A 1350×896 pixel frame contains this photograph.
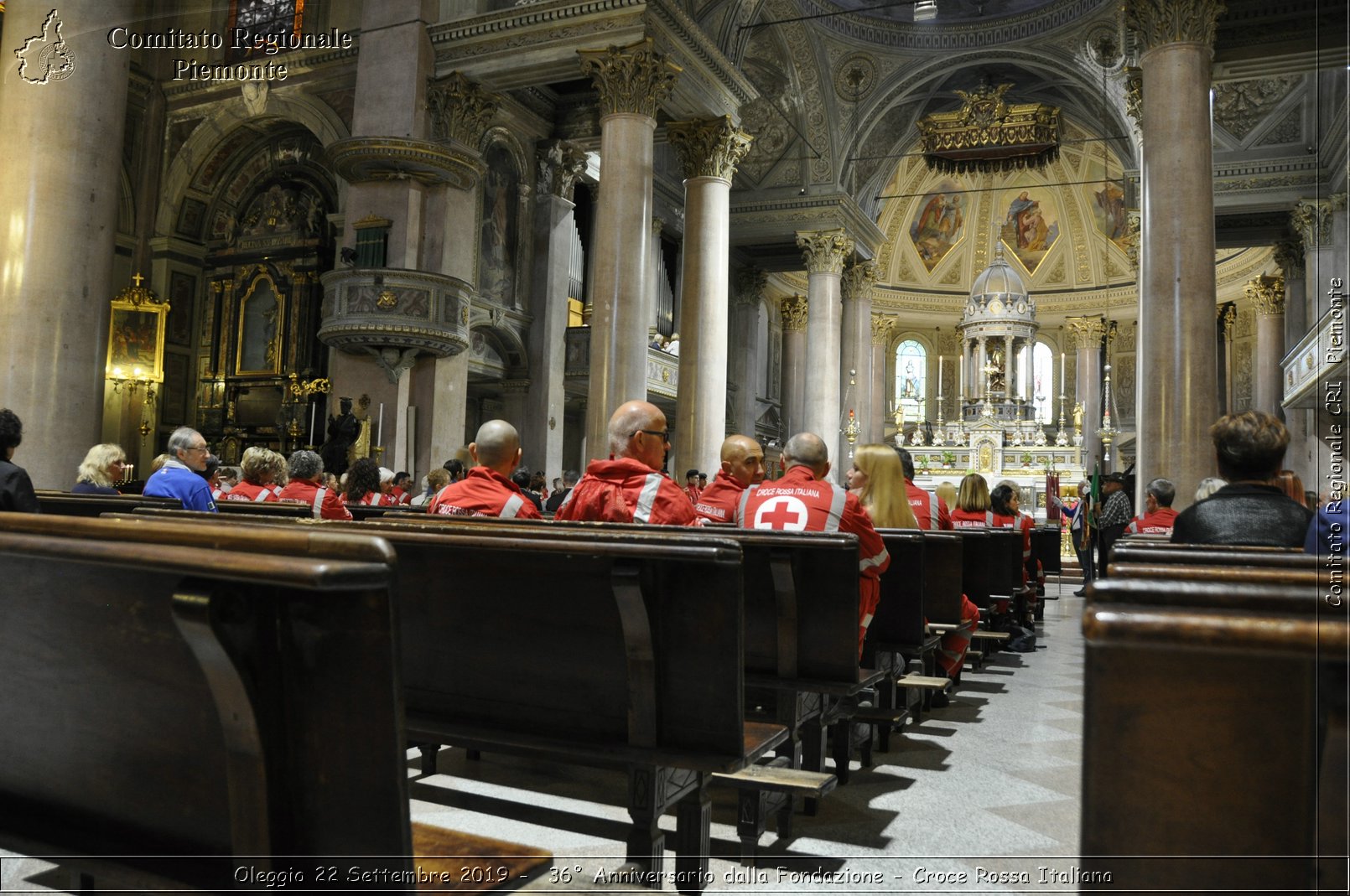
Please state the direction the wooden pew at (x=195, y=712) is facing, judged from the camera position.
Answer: facing away from the viewer and to the right of the viewer

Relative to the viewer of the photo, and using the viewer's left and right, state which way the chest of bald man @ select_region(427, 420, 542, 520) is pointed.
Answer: facing away from the viewer

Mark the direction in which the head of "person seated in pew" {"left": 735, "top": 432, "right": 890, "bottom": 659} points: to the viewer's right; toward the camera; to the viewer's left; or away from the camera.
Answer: away from the camera

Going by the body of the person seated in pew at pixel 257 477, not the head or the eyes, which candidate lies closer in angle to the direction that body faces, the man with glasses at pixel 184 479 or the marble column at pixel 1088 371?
the marble column

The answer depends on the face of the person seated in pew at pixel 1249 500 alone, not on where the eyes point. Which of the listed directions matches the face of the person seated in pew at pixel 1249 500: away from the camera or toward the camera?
away from the camera

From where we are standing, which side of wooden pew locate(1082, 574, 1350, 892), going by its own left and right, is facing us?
back

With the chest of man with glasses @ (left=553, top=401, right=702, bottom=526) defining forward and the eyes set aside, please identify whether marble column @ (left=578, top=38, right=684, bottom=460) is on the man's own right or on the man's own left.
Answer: on the man's own left

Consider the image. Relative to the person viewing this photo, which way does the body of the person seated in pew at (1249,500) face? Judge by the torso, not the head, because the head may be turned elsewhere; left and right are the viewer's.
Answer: facing away from the viewer

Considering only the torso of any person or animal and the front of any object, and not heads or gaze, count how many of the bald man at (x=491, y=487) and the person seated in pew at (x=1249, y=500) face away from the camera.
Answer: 2

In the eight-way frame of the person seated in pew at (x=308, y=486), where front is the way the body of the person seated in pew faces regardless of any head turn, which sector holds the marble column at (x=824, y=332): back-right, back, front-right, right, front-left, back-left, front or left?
front

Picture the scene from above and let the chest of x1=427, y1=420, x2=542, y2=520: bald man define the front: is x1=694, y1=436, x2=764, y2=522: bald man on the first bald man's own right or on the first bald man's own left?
on the first bald man's own right

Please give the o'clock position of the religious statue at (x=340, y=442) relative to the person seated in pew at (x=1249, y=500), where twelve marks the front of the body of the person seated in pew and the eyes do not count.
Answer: The religious statue is roughly at 10 o'clock from the person seated in pew.

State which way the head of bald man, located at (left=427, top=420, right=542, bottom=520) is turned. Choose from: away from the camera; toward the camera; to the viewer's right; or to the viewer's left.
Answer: away from the camera

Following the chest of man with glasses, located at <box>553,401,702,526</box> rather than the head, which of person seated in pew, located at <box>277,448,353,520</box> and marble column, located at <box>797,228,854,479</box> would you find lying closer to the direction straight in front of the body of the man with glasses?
the marble column

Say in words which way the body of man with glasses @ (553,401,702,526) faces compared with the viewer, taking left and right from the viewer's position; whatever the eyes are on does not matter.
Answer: facing away from the viewer and to the right of the viewer

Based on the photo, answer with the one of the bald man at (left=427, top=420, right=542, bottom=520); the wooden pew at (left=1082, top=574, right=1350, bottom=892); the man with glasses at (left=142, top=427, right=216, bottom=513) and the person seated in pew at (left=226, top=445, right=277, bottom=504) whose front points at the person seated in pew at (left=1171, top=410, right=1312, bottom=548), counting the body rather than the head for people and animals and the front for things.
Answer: the wooden pew

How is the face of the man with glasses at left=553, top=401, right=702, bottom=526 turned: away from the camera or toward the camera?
away from the camera

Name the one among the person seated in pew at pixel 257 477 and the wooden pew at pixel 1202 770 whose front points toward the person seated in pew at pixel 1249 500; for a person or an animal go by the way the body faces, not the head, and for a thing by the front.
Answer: the wooden pew
